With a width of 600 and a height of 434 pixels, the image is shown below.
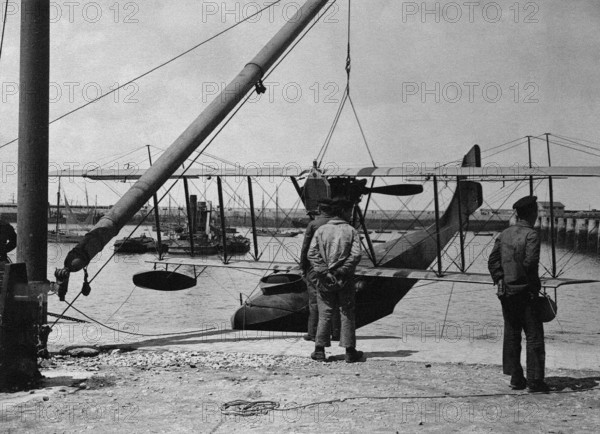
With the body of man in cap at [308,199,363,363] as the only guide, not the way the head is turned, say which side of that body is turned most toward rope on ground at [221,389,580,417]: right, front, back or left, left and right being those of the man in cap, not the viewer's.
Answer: back

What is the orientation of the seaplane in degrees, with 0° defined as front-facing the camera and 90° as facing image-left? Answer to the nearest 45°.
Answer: approximately 45°

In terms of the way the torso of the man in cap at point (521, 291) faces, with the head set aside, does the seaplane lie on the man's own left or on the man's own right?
on the man's own left

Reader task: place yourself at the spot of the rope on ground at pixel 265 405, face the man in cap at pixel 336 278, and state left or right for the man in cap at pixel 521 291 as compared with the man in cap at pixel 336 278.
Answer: right

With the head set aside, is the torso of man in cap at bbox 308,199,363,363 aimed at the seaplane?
yes

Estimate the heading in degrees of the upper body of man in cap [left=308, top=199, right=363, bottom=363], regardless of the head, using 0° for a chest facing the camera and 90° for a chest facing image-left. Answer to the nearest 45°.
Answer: approximately 180°

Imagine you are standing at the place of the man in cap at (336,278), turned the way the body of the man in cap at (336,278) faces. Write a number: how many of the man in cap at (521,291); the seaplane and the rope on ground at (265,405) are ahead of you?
1

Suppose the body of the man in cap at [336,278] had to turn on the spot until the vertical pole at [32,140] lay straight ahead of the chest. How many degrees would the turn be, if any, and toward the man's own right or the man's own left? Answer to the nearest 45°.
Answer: approximately 90° to the man's own left

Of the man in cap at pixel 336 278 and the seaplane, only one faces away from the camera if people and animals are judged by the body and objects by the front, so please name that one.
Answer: the man in cap

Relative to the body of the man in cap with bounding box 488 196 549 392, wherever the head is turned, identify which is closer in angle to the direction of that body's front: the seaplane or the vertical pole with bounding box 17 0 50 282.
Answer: the seaplane

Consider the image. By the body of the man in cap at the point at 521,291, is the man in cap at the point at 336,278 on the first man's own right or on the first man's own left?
on the first man's own left

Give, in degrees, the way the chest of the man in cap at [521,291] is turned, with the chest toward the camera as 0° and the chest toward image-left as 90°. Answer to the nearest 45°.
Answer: approximately 225°

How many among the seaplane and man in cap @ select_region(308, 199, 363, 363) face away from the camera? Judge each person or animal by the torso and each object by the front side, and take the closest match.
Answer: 1

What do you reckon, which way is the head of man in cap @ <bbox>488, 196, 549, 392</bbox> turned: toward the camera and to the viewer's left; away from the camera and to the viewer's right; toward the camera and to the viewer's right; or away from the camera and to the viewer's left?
away from the camera and to the viewer's left
